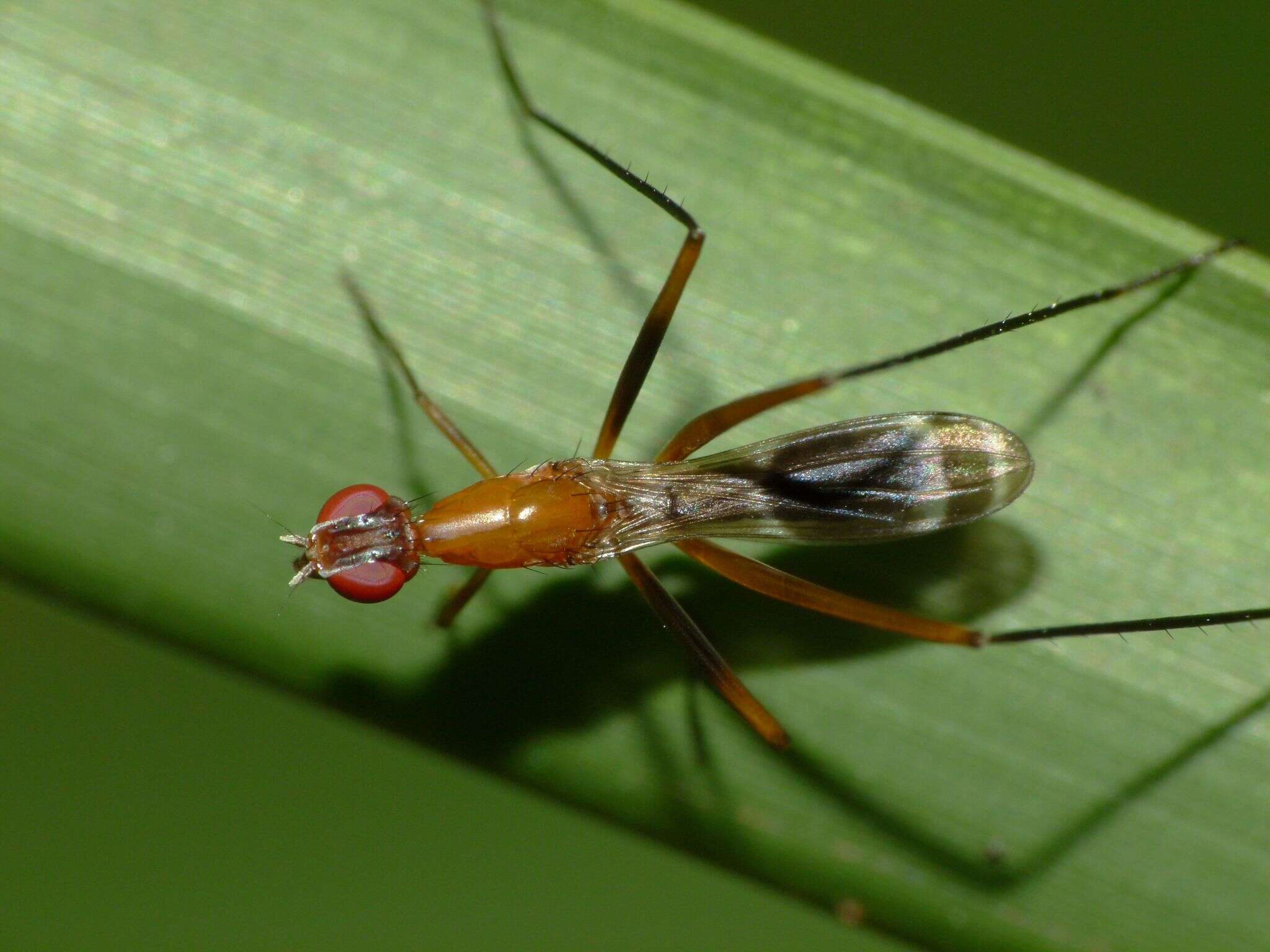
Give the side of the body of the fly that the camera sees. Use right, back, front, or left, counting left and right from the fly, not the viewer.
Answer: left
